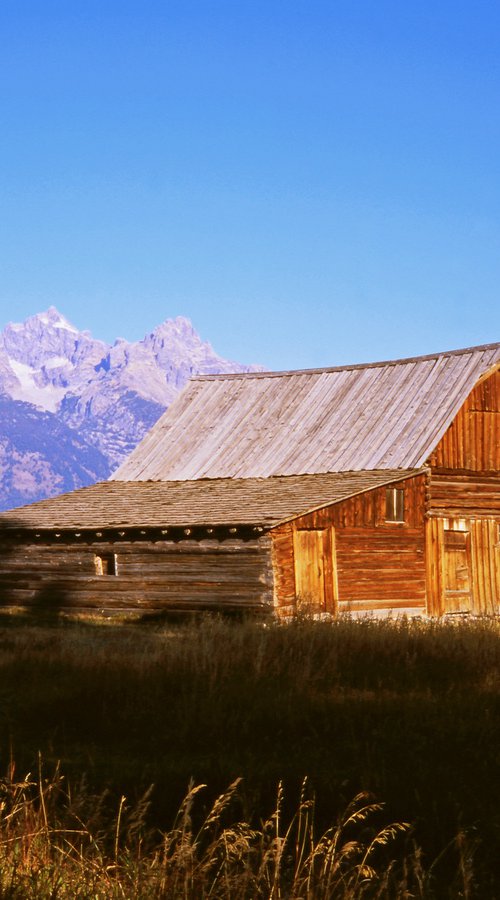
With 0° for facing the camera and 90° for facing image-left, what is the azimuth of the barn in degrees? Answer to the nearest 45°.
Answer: approximately 315°
